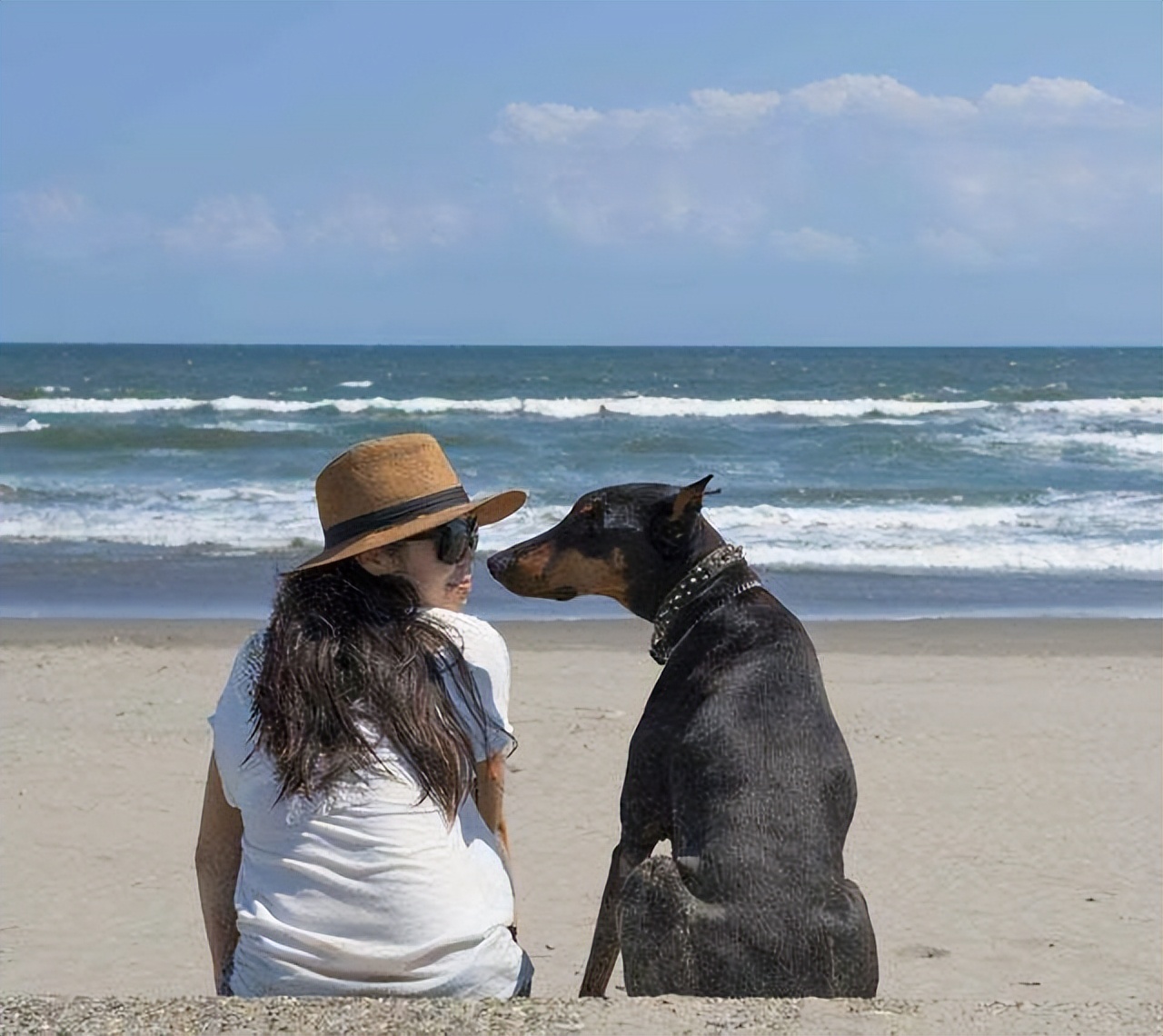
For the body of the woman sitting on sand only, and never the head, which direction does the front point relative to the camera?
away from the camera

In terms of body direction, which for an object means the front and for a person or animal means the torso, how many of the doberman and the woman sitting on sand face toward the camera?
0

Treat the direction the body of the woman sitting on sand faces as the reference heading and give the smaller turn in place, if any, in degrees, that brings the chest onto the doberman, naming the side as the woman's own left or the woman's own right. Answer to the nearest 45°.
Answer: approximately 45° to the woman's own right

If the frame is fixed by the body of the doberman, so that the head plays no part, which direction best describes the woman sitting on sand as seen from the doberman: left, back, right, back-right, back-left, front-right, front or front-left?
left

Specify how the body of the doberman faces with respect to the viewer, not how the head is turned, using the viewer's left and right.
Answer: facing away from the viewer and to the left of the viewer

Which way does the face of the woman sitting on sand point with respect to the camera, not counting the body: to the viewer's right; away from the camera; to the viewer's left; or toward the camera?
to the viewer's right
